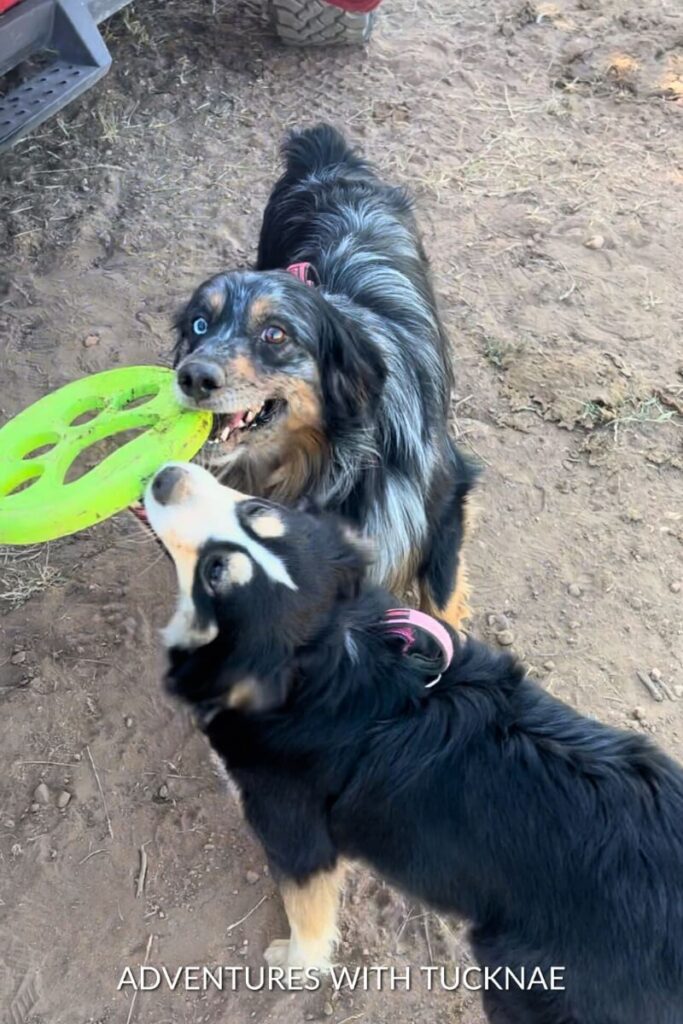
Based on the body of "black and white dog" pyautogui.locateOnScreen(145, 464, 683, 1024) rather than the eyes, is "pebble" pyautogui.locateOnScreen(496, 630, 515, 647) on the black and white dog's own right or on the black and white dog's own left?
on the black and white dog's own right

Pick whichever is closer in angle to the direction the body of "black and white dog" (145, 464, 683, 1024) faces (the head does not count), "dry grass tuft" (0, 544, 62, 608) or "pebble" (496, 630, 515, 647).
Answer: the dry grass tuft

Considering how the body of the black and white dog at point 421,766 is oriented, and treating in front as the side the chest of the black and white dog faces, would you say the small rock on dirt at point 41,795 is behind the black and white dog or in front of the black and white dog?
in front

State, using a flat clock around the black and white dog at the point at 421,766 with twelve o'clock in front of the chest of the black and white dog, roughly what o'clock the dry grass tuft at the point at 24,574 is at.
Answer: The dry grass tuft is roughly at 12 o'clock from the black and white dog.

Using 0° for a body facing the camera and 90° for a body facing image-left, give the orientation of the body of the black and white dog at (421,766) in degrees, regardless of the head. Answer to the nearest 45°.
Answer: approximately 135°
